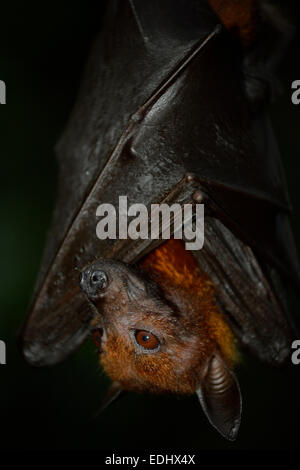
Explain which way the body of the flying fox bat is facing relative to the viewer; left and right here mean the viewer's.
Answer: facing the viewer and to the left of the viewer
